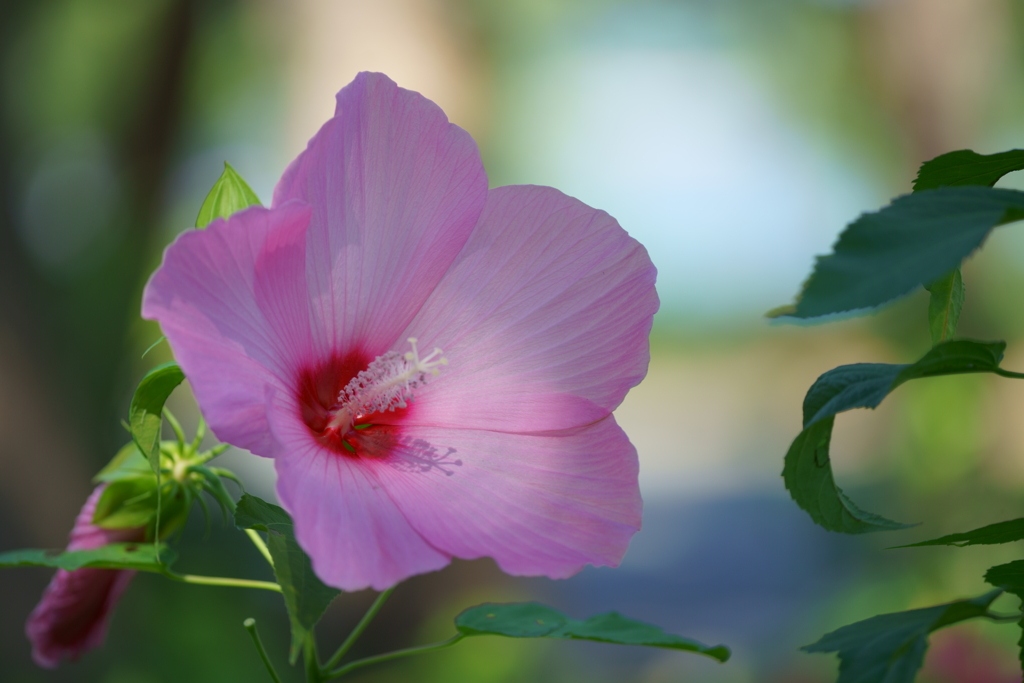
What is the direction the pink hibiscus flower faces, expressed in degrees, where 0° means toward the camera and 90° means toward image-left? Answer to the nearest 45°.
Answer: approximately 315°
